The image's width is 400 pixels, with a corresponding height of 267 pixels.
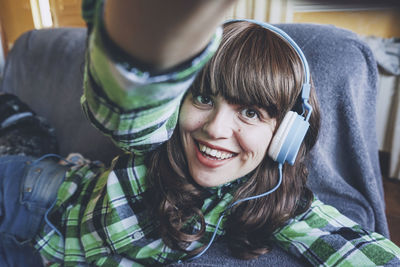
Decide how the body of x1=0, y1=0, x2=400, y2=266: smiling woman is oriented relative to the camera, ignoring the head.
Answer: toward the camera

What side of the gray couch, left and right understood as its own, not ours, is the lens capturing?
front

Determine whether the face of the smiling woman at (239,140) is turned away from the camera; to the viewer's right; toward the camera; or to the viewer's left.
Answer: toward the camera
